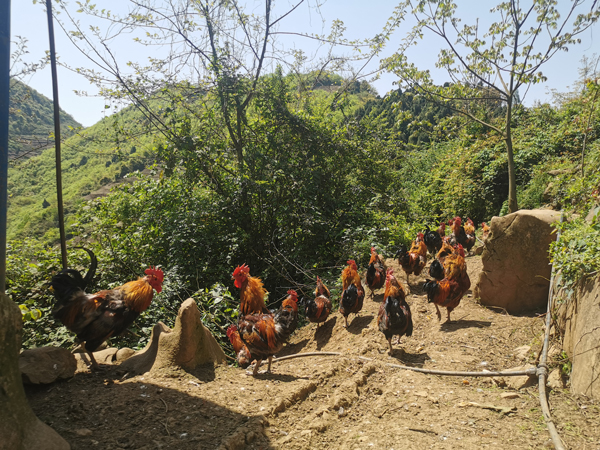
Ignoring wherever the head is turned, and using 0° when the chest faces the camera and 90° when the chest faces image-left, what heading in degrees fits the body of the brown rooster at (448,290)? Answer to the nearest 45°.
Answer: approximately 270°

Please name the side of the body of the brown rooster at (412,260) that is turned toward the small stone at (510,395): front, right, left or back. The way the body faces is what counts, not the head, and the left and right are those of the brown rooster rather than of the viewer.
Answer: right

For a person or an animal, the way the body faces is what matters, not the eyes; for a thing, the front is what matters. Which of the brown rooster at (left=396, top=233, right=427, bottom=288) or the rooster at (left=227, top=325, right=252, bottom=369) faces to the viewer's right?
the brown rooster

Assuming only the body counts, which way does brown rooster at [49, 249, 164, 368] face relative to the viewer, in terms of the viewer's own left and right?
facing to the right of the viewer

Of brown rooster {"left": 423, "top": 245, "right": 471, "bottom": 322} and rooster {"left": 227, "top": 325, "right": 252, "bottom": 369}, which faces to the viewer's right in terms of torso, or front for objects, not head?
the brown rooster
